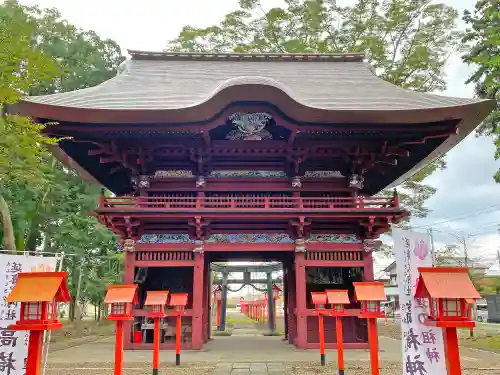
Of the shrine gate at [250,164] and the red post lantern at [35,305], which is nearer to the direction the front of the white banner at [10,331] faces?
the red post lantern

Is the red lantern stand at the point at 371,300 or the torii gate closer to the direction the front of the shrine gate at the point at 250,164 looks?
the red lantern stand

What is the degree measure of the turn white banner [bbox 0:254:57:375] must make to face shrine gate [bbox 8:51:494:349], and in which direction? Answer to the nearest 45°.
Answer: approximately 135° to its left

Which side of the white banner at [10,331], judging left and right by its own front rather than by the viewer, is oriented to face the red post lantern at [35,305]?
front

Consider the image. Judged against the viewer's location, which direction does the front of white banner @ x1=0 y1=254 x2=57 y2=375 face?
facing the viewer

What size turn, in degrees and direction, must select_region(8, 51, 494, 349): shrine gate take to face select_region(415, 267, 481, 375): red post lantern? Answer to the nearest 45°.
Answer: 0° — it already faces it

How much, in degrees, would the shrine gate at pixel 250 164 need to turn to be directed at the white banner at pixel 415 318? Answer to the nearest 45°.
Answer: approximately 45° to its left

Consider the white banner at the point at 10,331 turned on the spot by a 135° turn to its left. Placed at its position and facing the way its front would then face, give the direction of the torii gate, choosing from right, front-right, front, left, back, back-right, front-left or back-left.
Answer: front

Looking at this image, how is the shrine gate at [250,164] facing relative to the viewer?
toward the camera

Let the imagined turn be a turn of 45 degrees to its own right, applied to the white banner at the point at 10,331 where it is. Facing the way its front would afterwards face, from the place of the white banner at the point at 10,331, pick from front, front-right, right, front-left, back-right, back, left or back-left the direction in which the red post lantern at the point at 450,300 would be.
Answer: left

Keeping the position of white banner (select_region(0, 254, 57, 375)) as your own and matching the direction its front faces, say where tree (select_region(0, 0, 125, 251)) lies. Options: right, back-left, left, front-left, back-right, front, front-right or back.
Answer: back

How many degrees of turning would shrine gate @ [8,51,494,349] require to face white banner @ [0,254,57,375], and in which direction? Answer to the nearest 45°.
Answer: approximately 45° to its right

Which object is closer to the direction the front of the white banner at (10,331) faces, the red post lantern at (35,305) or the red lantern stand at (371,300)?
the red post lantern

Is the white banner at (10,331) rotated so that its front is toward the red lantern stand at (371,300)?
no

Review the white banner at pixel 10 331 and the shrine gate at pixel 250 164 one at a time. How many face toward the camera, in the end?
2
